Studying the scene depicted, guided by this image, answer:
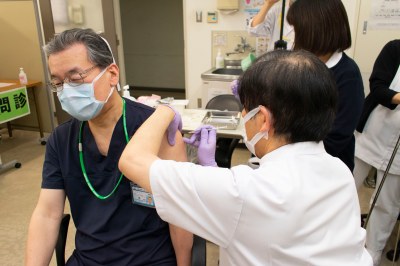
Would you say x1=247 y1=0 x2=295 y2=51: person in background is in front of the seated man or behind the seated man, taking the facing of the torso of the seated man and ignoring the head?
behind

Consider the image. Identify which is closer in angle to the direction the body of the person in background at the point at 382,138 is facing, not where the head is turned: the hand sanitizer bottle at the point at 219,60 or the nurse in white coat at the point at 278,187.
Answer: the nurse in white coat

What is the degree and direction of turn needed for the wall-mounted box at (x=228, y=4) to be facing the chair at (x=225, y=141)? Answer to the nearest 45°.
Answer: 0° — it already faces it

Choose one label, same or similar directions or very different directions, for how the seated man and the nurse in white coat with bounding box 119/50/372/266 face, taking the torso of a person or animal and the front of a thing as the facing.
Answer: very different directions

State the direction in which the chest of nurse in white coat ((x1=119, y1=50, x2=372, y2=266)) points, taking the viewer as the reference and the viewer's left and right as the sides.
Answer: facing away from the viewer and to the left of the viewer

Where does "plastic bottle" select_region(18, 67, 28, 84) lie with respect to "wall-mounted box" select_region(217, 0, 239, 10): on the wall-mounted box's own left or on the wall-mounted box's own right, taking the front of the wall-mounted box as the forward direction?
on the wall-mounted box's own right

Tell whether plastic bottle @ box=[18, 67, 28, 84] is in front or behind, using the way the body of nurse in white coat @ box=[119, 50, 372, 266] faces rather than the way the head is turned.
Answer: in front

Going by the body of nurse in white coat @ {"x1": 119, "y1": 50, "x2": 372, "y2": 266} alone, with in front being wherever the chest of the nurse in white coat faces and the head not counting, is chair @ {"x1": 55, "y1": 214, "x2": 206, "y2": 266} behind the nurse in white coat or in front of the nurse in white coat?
in front

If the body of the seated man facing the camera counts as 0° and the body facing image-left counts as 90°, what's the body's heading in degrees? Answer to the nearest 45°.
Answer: approximately 0°

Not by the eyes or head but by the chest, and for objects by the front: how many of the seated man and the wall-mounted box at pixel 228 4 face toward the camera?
2

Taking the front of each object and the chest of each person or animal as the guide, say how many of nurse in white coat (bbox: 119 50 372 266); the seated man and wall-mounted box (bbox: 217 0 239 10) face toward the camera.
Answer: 2

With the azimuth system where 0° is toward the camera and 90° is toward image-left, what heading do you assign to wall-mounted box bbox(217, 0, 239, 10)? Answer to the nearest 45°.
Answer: approximately 0°
